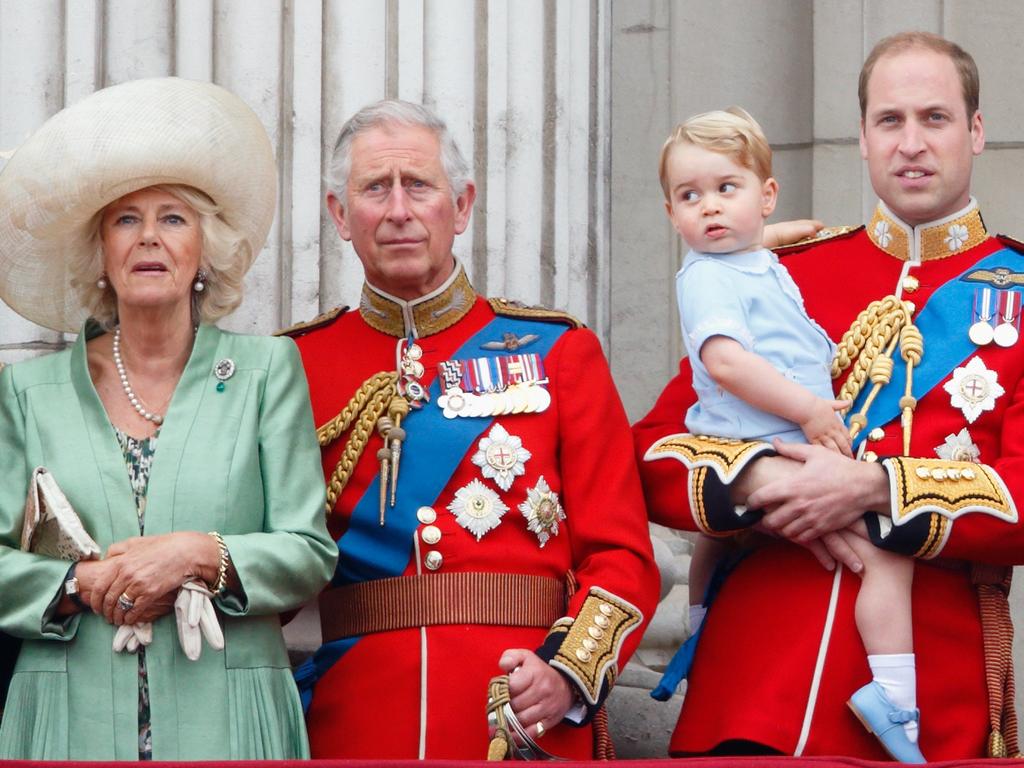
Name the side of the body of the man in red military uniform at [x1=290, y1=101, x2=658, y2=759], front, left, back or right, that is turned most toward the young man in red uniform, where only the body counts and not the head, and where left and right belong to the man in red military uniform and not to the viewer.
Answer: left

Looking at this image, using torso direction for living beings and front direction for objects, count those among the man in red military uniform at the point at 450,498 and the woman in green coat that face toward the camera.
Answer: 2

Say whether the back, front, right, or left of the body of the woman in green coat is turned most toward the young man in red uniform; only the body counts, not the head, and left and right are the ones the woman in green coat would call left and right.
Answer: left

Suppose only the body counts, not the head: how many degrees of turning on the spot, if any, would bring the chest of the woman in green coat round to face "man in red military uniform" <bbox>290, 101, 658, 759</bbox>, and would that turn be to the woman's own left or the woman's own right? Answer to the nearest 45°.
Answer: approximately 90° to the woman's own left

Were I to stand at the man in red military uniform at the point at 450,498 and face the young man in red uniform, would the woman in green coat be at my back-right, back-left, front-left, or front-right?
back-right

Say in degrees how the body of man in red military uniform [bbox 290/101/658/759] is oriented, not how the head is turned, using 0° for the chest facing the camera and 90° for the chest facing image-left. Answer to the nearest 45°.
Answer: approximately 0°
